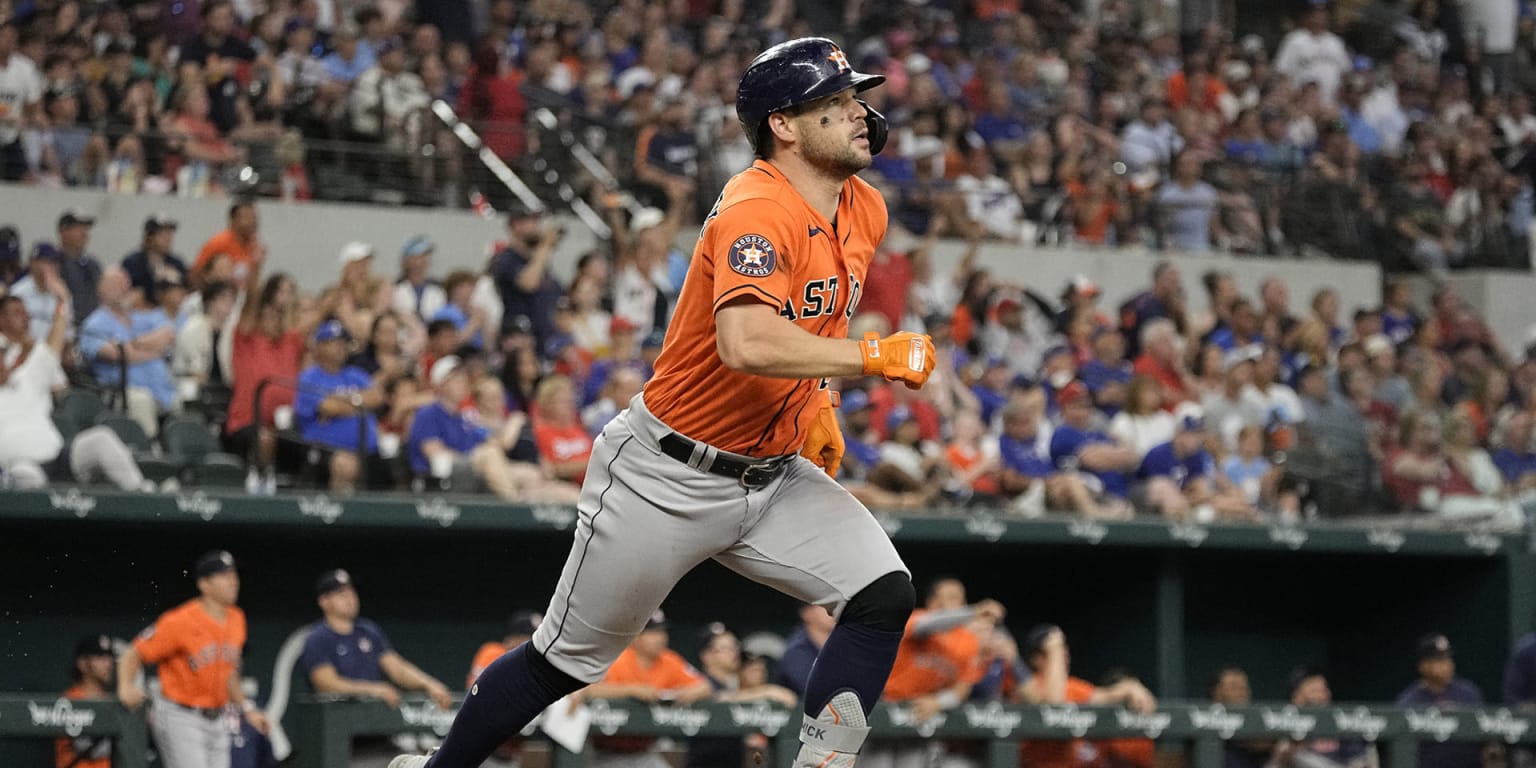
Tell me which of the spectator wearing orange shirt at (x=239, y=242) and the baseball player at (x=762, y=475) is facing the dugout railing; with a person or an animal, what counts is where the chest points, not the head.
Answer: the spectator wearing orange shirt

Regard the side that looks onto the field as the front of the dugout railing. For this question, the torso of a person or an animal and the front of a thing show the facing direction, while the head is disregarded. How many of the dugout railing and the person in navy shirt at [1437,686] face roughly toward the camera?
2

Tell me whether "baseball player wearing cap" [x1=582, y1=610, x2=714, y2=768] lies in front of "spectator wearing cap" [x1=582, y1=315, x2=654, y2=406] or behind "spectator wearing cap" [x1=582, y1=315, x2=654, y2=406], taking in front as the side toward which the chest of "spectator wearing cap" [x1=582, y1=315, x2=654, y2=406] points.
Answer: in front

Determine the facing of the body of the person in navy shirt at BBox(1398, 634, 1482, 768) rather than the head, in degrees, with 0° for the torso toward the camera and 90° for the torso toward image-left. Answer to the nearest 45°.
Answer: approximately 0°

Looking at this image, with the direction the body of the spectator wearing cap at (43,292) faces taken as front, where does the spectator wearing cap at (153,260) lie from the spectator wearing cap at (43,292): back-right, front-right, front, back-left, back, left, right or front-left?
left

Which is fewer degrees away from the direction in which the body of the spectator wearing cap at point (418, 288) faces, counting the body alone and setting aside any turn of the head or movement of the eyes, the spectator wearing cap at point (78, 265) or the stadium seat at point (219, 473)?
the stadium seat

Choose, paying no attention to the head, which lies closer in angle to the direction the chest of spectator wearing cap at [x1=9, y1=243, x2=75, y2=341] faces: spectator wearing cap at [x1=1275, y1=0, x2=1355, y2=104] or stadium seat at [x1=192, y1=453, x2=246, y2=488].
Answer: the stadium seat

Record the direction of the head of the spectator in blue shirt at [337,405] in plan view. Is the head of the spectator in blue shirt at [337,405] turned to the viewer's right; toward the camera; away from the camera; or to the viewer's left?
toward the camera

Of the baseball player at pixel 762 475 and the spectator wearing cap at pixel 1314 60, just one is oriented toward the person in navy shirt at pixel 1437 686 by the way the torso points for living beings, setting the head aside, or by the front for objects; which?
the spectator wearing cap

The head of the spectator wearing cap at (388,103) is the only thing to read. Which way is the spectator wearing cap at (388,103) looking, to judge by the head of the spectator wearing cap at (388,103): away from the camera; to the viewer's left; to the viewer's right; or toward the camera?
toward the camera

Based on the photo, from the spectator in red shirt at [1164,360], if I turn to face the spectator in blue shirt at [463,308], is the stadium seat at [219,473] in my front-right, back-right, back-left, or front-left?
front-left

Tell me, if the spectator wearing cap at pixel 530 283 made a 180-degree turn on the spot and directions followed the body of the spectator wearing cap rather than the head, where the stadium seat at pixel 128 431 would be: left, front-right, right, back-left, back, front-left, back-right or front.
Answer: left

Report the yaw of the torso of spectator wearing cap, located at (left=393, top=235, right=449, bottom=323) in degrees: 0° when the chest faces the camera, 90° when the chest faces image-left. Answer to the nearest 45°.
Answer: approximately 315°

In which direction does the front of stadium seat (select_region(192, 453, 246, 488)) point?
toward the camera

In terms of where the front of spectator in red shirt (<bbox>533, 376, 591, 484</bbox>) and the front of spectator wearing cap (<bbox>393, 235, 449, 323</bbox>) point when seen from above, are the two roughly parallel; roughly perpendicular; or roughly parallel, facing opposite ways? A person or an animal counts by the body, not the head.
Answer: roughly parallel

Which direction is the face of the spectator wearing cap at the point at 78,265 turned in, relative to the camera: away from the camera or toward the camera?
toward the camera
